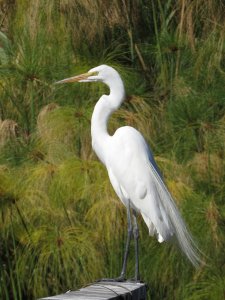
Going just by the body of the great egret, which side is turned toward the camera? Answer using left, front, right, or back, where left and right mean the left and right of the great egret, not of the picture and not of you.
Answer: left
